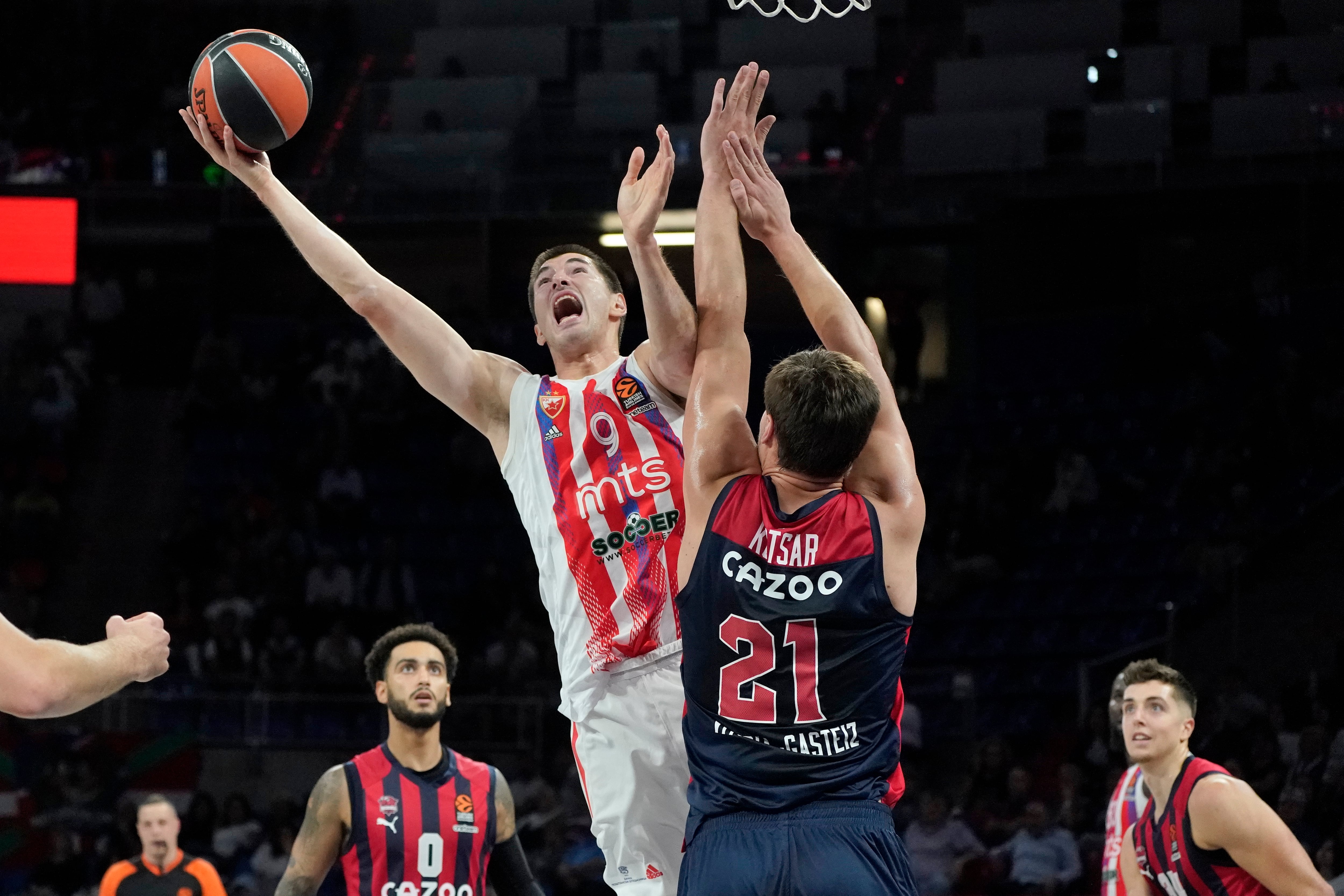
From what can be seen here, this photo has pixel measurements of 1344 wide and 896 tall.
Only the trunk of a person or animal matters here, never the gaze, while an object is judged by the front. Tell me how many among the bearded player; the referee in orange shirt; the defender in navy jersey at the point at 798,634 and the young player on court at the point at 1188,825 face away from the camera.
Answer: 1

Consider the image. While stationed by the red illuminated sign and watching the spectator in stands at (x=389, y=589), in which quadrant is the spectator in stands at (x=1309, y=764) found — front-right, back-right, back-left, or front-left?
front-right

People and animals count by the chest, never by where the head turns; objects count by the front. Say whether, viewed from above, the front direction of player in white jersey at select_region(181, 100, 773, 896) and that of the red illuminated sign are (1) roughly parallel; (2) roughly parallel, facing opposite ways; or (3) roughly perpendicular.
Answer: roughly parallel

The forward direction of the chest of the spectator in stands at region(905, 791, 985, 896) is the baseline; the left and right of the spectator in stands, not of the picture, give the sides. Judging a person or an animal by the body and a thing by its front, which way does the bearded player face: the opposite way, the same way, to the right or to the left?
the same way

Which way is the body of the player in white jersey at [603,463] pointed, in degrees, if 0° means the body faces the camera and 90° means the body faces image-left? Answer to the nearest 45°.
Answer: approximately 0°

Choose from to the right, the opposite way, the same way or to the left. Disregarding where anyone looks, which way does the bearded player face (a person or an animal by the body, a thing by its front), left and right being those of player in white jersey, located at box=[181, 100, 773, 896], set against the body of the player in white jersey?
the same way

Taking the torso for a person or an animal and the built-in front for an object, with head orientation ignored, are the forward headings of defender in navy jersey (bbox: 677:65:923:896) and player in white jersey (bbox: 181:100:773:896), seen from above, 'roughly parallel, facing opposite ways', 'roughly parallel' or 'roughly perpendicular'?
roughly parallel, facing opposite ways

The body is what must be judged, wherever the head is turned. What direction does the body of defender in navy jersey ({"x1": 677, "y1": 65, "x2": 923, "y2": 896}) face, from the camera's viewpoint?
away from the camera

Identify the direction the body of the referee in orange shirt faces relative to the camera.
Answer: toward the camera

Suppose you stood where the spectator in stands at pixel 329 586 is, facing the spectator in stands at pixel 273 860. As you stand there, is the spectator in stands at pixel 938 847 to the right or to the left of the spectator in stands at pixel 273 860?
left

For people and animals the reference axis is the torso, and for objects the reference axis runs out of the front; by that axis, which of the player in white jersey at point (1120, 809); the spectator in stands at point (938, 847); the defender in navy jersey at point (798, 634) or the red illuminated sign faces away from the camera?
the defender in navy jersey

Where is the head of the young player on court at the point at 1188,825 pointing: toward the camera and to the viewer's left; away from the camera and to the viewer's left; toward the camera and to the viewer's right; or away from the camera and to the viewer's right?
toward the camera and to the viewer's left

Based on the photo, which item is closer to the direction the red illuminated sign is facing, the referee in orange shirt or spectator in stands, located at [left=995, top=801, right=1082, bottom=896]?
the referee in orange shirt

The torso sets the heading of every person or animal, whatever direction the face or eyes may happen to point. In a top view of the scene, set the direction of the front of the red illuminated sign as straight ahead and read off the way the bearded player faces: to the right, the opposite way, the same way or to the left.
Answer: the same way

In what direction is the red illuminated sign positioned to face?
toward the camera

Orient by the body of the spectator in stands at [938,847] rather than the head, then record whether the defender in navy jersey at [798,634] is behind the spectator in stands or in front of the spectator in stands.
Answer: in front

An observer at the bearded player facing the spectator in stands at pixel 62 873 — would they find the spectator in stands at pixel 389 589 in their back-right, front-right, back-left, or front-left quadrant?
front-right
